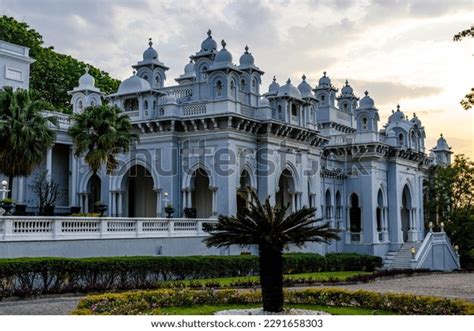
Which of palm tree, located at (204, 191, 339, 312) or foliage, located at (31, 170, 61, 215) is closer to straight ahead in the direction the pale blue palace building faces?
the palm tree

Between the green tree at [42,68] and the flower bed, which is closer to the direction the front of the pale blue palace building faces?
the flower bed

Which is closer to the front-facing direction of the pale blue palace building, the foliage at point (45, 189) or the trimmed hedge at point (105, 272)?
the trimmed hedge
